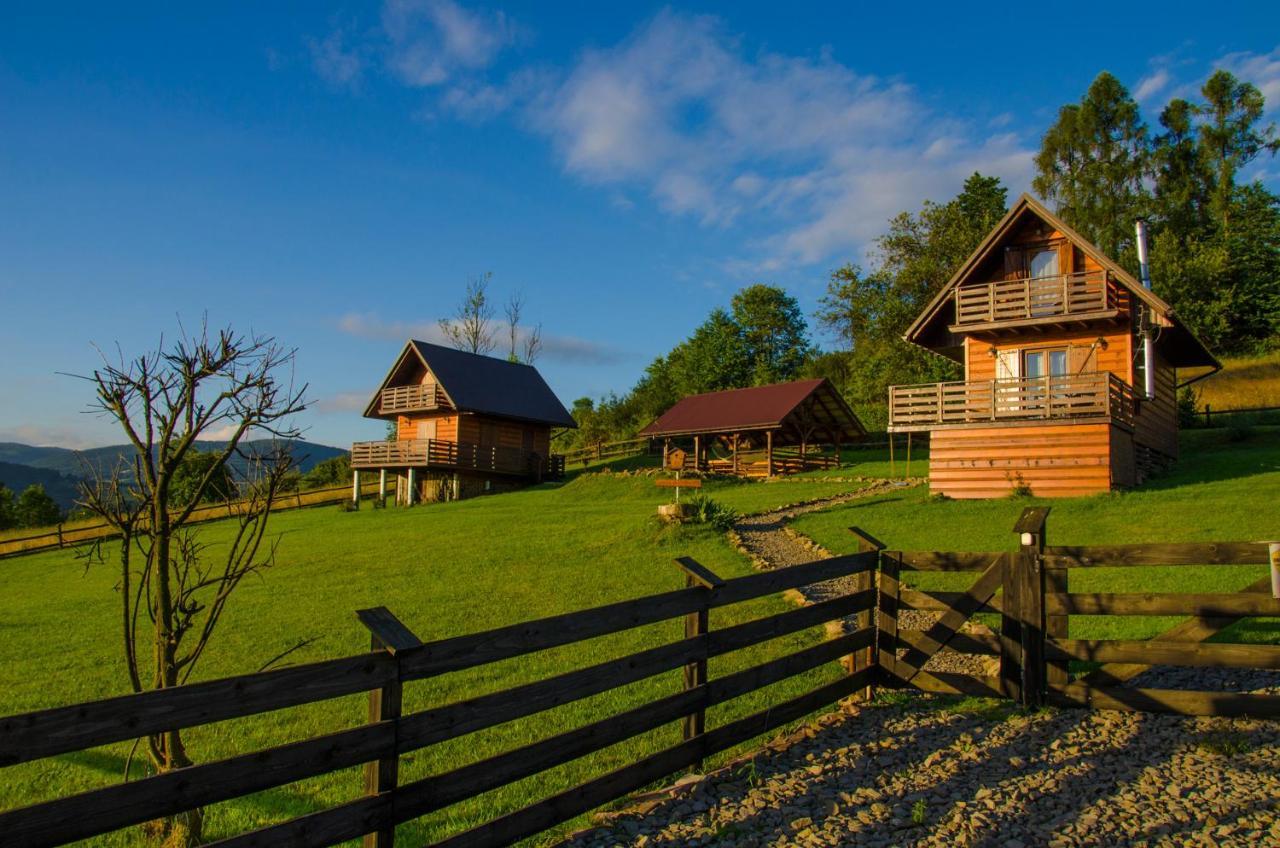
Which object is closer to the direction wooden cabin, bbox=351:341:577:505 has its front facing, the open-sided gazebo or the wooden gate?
the wooden gate

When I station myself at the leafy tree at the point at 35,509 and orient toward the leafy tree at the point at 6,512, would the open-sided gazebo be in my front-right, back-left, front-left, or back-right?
back-left

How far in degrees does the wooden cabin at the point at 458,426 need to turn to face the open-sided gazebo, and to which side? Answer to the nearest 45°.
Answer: approximately 135° to its left

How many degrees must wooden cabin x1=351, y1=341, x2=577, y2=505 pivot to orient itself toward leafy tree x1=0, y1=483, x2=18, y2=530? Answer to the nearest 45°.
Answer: approximately 90° to its right

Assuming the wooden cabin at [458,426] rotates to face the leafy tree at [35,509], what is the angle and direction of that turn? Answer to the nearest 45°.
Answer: approximately 90° to its right

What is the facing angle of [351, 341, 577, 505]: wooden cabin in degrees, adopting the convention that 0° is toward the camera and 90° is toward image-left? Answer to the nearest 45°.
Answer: approximately 45°

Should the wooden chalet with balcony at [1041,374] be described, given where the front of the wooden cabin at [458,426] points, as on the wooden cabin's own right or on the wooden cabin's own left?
on the wooden cabin's own left

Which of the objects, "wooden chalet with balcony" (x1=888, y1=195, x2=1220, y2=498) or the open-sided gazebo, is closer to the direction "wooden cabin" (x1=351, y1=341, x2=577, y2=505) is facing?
the wooden chalet with balcony

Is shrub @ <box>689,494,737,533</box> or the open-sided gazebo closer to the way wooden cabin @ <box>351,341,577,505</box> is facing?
the shrub
